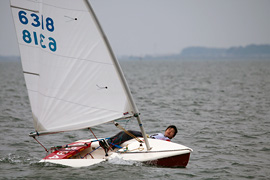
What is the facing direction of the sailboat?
to the viewer's right
